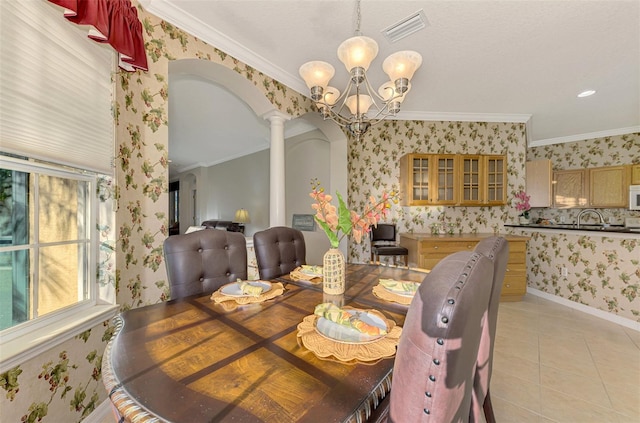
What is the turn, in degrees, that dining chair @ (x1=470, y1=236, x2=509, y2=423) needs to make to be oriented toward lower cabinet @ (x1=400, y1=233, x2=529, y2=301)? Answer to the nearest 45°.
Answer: approximately 90° to its right

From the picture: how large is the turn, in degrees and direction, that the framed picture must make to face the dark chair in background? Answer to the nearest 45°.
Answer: approximately 45° to its left

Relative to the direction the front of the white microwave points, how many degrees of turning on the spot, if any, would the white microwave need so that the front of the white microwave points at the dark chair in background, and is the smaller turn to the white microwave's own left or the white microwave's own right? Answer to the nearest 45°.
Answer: approximately 45° to the white microwave's own right

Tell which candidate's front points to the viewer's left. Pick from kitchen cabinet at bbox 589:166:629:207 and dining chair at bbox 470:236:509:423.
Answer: the dining chair

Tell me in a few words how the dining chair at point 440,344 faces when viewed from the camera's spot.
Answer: facing away from the viewer and to the left of the viewer

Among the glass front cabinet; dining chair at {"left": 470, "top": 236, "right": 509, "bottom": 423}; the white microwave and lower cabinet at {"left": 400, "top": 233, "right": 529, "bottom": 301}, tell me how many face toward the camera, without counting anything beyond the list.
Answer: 3

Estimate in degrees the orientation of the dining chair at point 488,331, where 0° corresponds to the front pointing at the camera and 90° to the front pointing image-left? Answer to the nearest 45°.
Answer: approximately 90°

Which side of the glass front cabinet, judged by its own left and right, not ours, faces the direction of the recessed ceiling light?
left

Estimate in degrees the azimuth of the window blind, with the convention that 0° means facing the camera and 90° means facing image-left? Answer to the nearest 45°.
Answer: approximately 315°

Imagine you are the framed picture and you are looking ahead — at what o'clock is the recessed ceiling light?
The recessed ceiling light is roughly at 10 o'clock from the framed picture.
